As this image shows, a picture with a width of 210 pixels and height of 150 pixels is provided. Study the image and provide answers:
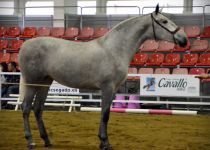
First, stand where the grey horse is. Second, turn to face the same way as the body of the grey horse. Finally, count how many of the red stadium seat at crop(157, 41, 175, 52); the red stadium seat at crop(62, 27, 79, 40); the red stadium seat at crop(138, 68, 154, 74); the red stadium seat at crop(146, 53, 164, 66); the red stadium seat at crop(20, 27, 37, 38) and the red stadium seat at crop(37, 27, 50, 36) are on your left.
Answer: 6

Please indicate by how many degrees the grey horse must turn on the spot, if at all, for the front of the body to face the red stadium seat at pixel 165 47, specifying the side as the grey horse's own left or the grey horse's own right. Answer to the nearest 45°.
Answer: approximately 90° to the grey horse's own left

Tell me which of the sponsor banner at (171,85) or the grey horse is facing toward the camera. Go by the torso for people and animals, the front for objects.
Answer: the sponsor banner

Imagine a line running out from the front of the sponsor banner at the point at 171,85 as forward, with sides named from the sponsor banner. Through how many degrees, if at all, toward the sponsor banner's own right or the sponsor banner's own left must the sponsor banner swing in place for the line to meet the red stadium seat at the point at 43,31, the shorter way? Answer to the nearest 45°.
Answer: approximately 135° to the sponsor banner's own right

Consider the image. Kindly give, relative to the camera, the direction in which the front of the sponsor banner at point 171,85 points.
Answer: facing the viewer

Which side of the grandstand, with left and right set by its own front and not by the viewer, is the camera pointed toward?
front

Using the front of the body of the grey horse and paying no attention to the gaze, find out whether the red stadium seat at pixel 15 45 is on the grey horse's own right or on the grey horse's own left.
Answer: on the grey horse's own left

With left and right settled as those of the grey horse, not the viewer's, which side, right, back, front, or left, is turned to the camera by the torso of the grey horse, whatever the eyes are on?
right

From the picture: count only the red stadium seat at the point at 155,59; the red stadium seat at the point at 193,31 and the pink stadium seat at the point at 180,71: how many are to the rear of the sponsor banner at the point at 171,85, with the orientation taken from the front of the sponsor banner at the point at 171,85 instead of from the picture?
3

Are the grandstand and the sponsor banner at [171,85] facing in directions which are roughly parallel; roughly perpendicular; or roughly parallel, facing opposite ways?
roughly parallel

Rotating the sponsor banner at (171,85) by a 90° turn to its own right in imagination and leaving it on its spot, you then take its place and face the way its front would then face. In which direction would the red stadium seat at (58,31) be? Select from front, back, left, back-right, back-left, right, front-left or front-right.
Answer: front-right

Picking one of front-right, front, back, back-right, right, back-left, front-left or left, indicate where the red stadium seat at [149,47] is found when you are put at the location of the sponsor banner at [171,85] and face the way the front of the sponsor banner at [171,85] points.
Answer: back
